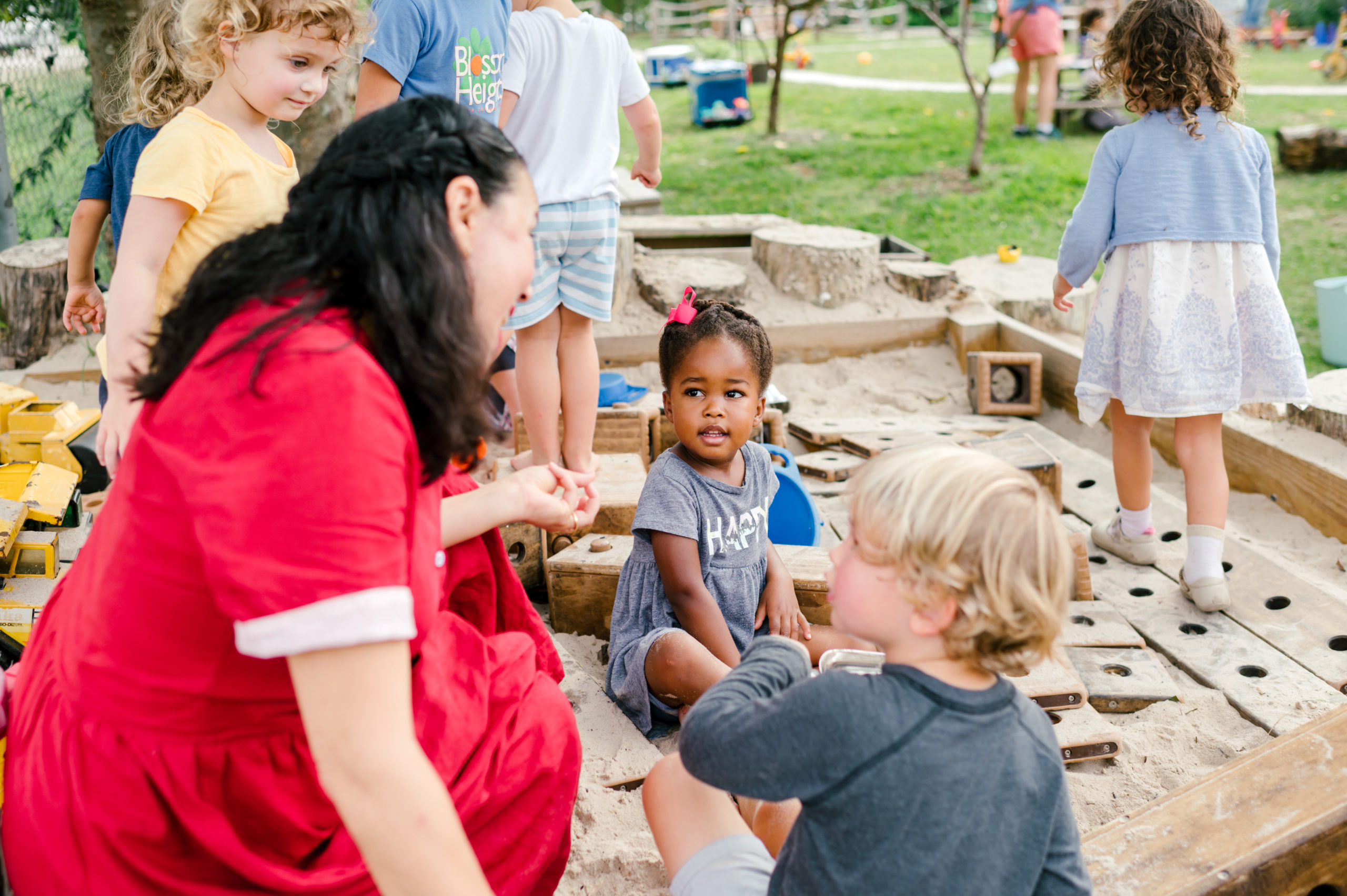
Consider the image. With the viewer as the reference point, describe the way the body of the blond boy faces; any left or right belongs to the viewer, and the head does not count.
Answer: facing away from the viewer and to the left of the viewer

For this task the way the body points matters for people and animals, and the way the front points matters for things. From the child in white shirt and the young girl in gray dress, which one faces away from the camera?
the child in white shirt

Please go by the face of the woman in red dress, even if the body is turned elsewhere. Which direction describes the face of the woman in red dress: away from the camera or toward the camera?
away from the camera

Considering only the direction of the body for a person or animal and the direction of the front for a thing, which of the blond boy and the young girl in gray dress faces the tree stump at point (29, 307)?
the blond boy

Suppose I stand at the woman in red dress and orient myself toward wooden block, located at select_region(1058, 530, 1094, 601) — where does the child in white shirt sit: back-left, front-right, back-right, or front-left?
front-left

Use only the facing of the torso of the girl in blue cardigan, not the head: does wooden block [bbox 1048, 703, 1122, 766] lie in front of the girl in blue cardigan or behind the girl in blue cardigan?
behind

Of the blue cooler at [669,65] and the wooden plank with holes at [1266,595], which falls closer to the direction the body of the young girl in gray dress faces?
the wooden plank with holes

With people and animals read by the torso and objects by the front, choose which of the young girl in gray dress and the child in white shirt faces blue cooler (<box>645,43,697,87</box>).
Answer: the child in white shirt

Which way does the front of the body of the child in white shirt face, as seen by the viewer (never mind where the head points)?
away from the camera

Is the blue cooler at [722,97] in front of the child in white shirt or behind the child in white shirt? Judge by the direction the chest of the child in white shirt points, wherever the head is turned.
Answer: in front

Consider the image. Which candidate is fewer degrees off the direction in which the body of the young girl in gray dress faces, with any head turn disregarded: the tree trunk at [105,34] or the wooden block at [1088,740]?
the wooden block

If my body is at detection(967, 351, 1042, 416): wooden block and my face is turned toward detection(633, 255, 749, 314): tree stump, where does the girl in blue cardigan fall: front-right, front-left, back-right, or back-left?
back-left

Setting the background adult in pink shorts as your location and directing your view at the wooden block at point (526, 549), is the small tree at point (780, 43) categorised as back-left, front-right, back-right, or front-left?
front-right

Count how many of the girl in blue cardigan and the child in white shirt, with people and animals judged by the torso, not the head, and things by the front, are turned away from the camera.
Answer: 2

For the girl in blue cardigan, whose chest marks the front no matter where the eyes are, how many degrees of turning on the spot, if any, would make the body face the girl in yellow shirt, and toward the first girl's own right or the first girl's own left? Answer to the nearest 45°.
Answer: approximately 135° to the first girl's own left

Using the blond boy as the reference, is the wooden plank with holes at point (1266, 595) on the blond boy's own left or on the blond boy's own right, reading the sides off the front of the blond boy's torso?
on the blond boy's own right

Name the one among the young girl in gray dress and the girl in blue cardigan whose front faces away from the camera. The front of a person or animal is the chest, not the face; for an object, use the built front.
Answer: the girl in blue cardigan

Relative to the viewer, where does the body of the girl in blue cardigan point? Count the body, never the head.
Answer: away from the camera
